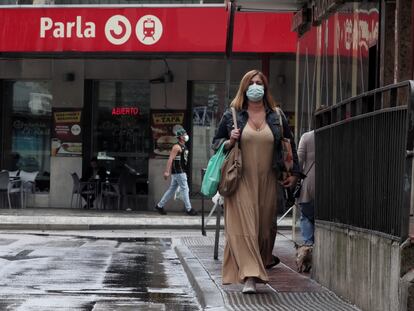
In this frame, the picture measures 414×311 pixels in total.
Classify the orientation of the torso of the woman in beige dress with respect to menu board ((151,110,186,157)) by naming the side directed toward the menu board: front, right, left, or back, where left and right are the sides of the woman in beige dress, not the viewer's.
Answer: back

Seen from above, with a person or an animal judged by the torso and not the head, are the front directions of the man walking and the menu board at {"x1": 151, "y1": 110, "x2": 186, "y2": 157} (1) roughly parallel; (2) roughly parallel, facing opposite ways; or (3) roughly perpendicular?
roughly perpendicular

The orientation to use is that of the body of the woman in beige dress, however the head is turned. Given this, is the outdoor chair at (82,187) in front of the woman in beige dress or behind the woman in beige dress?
behind

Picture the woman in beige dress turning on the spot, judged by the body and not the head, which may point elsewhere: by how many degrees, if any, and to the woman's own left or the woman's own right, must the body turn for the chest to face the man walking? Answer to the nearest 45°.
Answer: approximately 180°

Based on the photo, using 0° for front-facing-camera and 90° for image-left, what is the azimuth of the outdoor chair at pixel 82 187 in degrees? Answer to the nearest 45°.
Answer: approximately 270°
